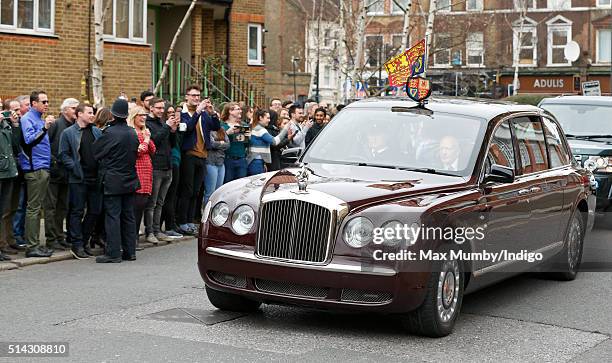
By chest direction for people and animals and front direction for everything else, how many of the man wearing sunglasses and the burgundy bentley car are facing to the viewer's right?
1

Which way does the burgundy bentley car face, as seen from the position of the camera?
facing the viewer and to the left of the viewer

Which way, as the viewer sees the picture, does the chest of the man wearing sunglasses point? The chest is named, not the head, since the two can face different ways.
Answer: to the viewer's right

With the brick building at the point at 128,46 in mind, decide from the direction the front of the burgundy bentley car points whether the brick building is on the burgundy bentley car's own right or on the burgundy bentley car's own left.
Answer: on the burgundy bentley car's own right

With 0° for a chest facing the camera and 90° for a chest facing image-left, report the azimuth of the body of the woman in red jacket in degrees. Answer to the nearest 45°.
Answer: approximately 270°

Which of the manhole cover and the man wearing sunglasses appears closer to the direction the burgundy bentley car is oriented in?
the manhole cover

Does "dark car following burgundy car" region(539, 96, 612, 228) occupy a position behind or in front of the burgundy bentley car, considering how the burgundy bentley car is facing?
behind

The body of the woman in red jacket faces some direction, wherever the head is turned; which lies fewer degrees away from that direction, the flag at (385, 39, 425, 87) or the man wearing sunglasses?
the flag

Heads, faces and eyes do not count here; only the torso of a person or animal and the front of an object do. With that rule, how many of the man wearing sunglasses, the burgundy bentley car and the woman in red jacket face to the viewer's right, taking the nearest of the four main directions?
2

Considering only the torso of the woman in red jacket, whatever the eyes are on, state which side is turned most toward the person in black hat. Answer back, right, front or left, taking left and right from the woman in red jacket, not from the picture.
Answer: right

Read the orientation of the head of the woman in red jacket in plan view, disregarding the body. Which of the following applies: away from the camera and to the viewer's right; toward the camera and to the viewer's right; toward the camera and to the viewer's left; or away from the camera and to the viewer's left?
toward the camera and to the viewer's right
